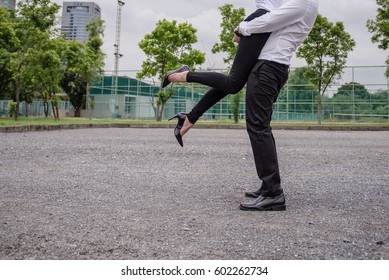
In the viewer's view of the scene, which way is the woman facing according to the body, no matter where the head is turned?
to the viewer's right

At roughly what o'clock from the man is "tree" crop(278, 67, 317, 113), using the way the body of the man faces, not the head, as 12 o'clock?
The tree is roughly at 3 o'clock from the man.

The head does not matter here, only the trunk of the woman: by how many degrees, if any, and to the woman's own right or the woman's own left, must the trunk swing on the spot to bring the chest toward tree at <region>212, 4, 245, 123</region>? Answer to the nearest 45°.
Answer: approximately 90° to the woman's own left

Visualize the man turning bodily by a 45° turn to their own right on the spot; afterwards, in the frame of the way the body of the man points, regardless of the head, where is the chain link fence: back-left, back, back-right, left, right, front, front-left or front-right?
front-right

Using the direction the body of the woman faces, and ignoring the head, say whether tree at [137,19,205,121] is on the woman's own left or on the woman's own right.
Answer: on the woman's own left

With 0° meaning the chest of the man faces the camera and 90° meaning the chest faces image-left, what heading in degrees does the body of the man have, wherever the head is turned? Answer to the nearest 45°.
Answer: approximately 90°

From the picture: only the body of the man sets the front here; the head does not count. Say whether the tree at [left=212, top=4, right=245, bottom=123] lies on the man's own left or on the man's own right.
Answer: on the man's own right

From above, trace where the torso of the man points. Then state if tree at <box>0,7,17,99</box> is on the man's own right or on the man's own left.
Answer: on the man's own right
